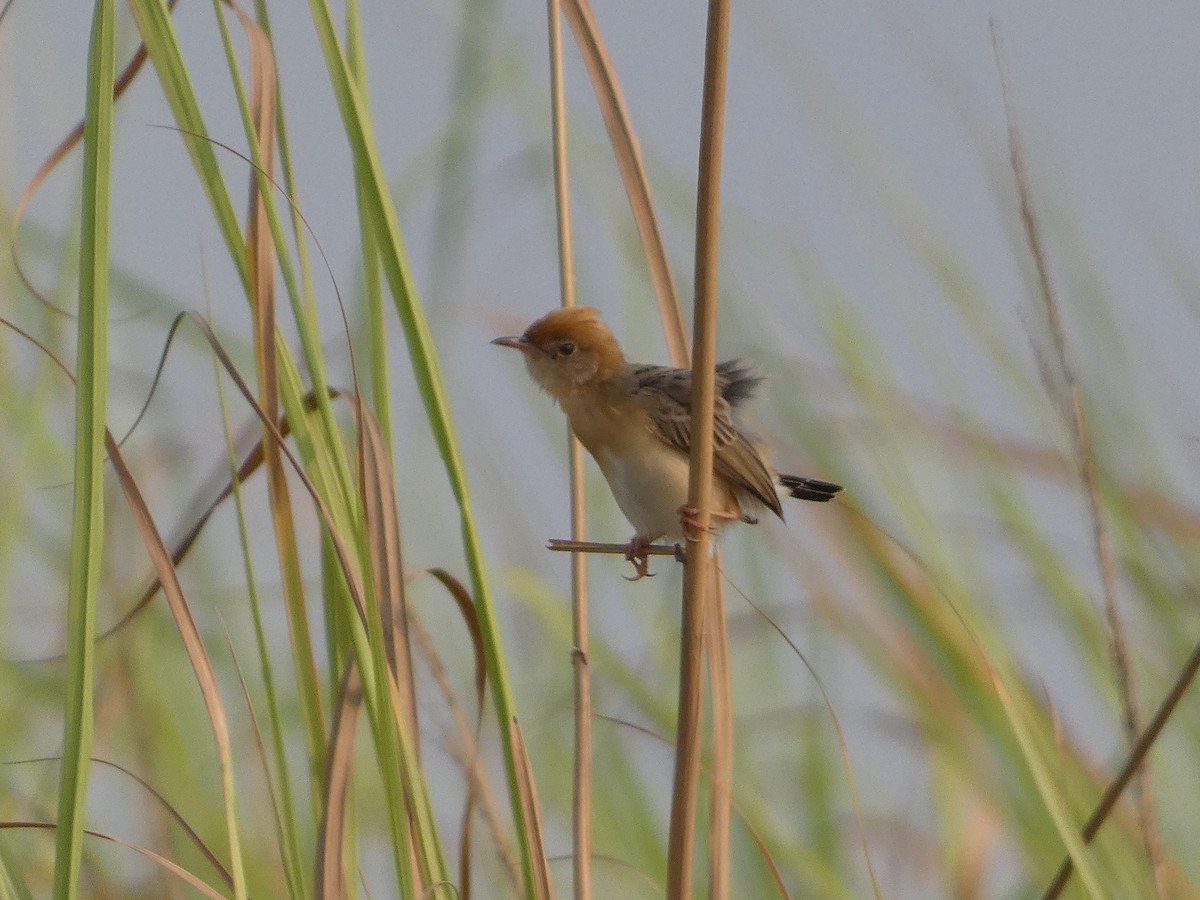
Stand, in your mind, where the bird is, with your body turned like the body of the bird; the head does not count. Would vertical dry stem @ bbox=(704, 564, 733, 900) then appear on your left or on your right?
on your left

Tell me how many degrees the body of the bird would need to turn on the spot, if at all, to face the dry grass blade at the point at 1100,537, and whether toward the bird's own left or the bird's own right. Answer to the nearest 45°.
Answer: approximately 135° to the bird's own left

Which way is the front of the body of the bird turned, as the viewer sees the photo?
to the viewer's left

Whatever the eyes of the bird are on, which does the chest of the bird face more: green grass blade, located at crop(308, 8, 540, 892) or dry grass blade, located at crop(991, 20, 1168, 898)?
the green grass blade
